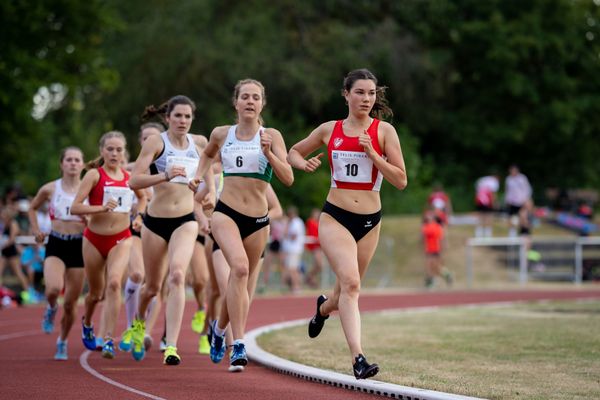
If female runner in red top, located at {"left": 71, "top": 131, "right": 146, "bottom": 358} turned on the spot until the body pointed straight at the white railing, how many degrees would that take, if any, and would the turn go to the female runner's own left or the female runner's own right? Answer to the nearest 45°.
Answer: approximately 90° to the female runner's own left

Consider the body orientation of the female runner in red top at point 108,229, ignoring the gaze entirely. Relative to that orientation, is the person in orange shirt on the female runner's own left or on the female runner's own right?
on the female runner's own left

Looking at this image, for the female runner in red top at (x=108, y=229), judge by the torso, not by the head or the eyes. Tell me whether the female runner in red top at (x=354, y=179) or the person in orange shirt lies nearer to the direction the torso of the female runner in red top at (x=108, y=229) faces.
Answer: the female runner in red top

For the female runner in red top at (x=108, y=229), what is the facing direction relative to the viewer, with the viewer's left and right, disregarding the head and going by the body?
facing the viewer and to the right of the viewer

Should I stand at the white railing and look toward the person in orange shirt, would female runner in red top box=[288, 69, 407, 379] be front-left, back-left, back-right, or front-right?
front-left

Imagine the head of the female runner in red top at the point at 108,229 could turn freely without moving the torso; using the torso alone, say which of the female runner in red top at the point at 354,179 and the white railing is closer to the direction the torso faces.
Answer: the female runner in red top

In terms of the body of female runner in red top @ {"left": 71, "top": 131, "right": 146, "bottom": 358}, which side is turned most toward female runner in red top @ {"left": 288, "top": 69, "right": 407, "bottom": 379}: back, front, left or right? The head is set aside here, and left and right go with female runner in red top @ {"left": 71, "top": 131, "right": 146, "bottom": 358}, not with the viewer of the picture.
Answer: front
